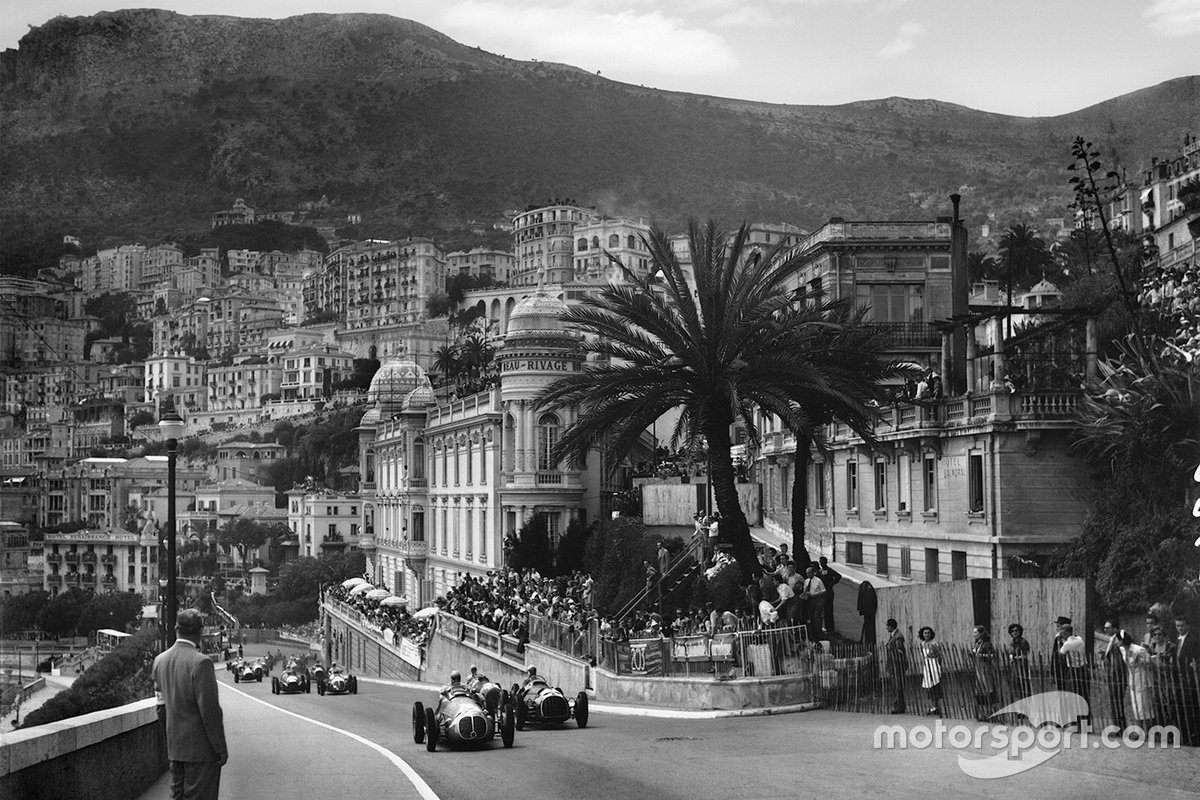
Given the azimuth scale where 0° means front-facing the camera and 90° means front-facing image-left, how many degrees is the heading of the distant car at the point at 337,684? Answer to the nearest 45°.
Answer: approximately 0°

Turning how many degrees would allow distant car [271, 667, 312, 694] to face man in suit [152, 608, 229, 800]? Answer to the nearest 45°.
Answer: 0° — it already faces them

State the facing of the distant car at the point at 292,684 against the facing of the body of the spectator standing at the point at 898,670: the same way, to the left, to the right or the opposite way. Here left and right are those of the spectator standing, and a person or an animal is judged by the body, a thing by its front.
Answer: to the left

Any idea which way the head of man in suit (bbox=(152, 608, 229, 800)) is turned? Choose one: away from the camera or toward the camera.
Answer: away from the camera

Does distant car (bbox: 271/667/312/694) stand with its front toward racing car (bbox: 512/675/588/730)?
yes

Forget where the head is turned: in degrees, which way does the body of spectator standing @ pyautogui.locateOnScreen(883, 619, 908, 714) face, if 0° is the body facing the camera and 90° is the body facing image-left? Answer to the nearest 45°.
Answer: approximately 45°

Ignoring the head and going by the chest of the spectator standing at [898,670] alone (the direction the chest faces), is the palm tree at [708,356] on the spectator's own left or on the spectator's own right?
on the spectator's own right

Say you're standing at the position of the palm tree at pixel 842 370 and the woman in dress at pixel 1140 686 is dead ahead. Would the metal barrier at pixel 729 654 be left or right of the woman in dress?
right

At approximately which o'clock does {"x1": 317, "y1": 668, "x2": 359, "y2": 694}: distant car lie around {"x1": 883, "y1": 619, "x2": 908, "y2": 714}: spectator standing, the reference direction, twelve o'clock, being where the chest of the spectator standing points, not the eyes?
The distant car is roughly at 3 o'clock from the spectator standing.
